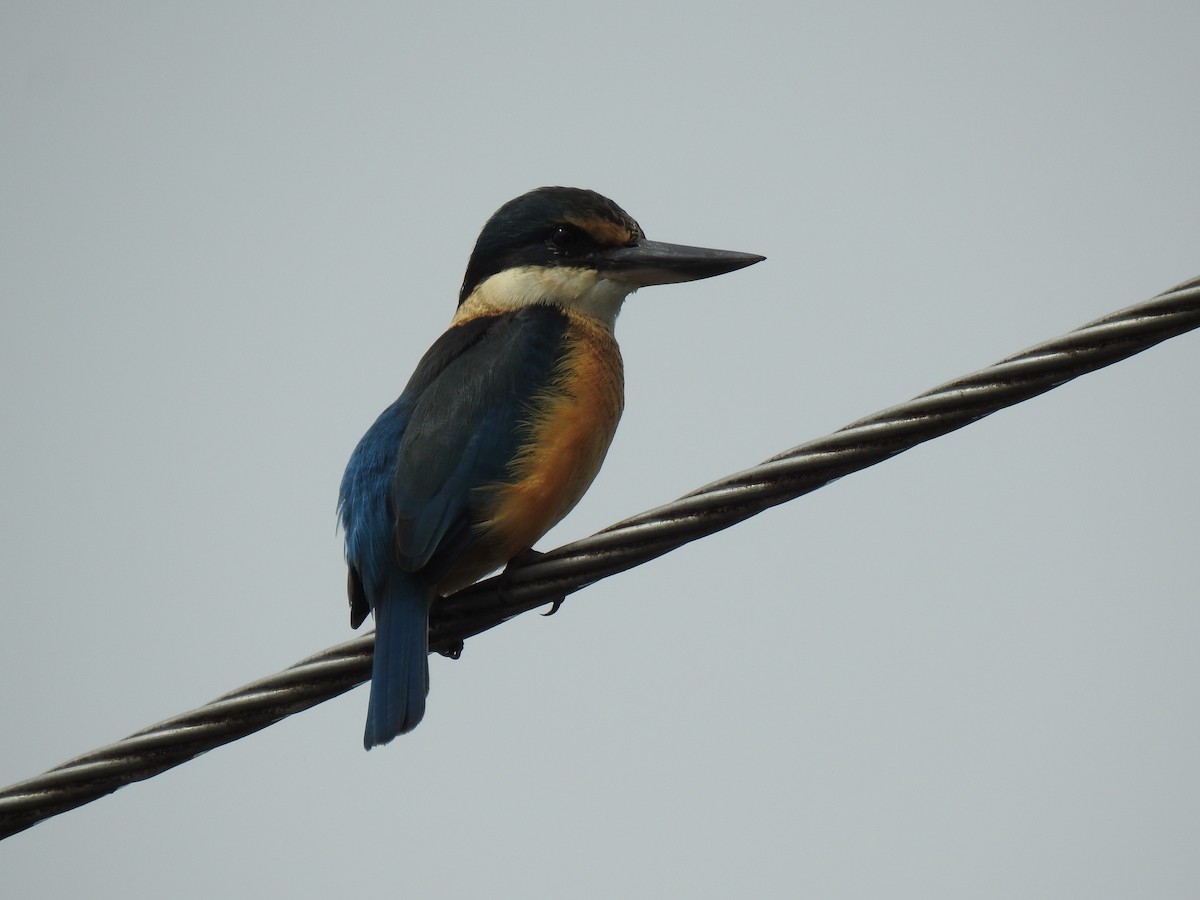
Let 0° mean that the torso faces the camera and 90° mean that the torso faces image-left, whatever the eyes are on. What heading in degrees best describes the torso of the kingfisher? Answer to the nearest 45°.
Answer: approximately 270°
